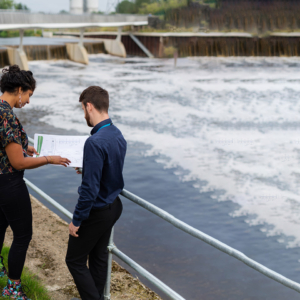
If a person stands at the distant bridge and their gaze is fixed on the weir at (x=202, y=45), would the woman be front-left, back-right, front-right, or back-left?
back-right

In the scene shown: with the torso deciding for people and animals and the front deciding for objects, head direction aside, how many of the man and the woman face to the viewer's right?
1

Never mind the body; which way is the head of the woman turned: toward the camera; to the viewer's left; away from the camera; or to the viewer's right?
to the viewer's right

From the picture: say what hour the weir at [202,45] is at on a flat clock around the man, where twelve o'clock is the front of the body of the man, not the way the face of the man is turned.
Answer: The weir is roughly at 2 o'clock from the man.

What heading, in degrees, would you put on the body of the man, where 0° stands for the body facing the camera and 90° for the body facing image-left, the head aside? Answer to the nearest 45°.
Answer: approximately 135°

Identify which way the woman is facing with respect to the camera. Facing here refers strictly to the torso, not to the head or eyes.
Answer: to the viewer's right

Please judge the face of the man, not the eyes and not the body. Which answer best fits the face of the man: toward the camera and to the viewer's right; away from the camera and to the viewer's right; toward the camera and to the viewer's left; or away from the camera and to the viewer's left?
away from the camera and to the viewer's left

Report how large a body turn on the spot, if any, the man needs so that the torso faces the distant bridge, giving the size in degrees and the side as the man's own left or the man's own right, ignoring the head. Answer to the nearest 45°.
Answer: approximately 45° to the man's own right

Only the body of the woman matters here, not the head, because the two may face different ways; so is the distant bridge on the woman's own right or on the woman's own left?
on the woman's own left
